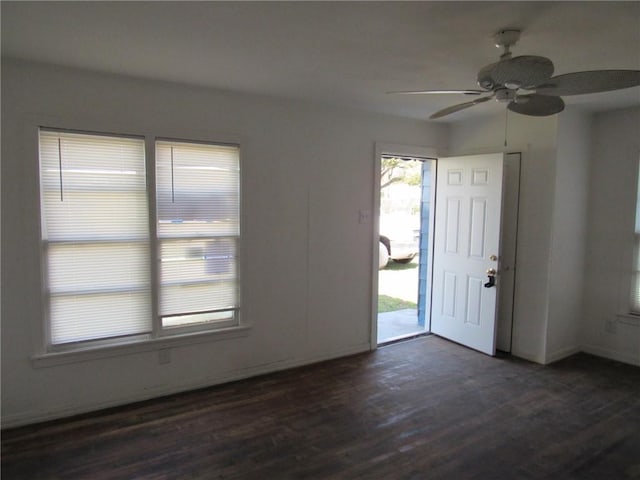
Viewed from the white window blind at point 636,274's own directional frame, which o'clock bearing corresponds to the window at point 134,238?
The window is roughly at 12 o'clock from the white window blind.

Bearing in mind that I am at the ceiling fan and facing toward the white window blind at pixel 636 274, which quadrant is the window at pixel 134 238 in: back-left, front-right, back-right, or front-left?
back-left

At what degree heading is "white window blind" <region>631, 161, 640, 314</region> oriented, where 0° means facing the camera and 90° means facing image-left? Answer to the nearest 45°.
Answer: approximately 45°

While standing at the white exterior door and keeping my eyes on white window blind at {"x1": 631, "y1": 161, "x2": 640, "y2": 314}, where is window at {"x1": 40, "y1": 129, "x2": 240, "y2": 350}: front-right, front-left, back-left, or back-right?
back-right

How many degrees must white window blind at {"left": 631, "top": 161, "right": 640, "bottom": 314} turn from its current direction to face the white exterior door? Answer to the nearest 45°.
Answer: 0° — it already faces it
